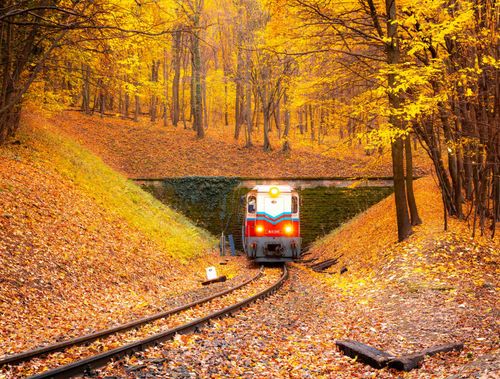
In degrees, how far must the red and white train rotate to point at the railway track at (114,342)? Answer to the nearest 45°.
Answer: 0° — it already faces it

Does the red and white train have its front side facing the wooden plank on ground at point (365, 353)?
yes

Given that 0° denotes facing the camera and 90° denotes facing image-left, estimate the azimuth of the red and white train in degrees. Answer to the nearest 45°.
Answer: approximately 0°

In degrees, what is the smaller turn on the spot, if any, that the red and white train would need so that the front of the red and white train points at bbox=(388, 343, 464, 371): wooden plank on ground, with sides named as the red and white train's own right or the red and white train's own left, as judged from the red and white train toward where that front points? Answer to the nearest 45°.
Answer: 0° — it already faces it
